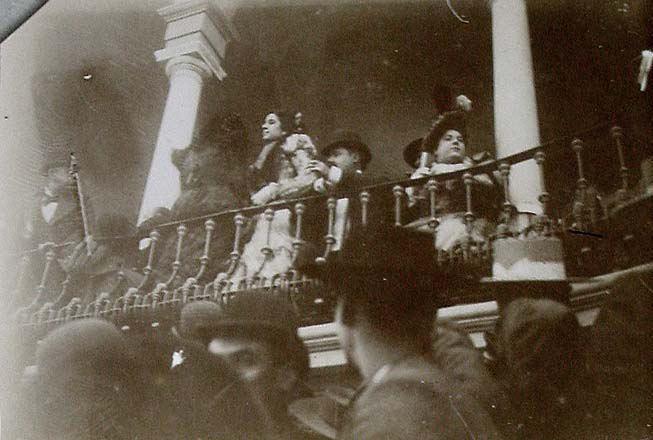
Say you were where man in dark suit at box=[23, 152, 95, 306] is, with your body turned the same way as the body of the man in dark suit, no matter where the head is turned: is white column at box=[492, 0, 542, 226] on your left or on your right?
on your left

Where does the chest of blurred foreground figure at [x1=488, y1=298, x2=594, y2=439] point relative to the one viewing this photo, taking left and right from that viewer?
facing away from the viewer

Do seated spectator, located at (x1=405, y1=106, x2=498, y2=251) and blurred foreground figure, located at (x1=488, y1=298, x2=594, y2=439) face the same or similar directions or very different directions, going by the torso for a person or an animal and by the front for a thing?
very different directions

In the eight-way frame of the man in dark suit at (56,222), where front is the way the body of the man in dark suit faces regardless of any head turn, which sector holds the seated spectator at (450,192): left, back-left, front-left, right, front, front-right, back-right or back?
front-left

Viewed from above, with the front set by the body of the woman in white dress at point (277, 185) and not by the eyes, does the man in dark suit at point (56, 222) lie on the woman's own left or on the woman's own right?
on the woman's own right

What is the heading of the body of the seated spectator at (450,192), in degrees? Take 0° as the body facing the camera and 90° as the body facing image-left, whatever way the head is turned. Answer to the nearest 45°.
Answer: approximately 0°

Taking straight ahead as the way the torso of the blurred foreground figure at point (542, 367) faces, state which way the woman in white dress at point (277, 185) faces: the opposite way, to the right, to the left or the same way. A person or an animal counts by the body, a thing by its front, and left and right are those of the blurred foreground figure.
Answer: the opposite way

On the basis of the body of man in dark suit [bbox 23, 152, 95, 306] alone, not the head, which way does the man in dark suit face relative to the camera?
toward the camera

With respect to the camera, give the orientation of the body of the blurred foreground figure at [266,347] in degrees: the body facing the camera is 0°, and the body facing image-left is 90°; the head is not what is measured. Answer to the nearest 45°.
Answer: approximately 90°

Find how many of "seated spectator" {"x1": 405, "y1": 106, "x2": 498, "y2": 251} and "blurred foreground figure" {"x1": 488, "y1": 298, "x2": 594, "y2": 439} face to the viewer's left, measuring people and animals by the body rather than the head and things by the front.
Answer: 0
